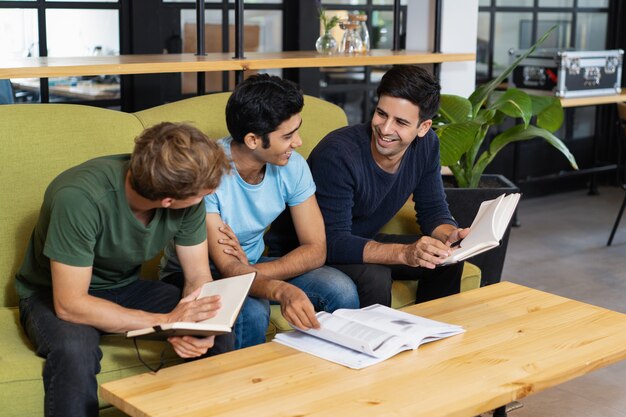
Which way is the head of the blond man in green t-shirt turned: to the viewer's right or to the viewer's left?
to the viewer's right

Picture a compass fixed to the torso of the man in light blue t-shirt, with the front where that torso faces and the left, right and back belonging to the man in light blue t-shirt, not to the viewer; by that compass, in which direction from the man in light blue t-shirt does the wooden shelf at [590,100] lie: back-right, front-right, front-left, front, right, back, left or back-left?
left

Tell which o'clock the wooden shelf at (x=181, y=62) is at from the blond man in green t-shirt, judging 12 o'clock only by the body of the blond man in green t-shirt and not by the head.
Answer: The wooden shelf is roughly at 8 o'clock from the blond man in green t-shirt.

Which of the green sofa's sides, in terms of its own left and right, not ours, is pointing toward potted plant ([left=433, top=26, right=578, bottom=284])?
left

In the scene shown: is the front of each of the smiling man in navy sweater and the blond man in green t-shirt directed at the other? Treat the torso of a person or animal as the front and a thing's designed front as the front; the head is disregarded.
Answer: no

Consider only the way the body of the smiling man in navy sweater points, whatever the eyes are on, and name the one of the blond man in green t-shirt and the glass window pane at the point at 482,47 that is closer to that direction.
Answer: the blond man in green t-shirt

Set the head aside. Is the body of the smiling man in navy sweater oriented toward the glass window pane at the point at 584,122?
no

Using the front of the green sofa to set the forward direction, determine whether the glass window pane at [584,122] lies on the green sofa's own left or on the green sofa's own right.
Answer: on the green sofa's own left

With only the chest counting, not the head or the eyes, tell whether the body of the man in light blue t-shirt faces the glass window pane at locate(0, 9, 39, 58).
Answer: no

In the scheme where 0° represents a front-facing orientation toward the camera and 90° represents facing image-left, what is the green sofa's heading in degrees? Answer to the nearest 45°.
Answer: approximately 315°

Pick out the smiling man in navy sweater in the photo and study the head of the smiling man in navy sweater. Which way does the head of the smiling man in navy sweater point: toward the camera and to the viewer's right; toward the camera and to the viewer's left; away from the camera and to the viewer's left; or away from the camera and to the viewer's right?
toward the camera and to the viewer's left

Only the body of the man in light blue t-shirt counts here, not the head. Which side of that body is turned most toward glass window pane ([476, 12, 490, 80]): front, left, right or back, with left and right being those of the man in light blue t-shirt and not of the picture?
left

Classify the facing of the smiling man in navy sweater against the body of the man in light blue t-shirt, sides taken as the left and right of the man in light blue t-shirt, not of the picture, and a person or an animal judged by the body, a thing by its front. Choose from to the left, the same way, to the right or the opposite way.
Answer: the same way

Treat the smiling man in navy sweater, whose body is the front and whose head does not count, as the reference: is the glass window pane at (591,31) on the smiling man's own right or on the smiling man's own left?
on the smiling man's own left

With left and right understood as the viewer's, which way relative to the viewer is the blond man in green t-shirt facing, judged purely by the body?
facing the viewer and to the right of the viewer

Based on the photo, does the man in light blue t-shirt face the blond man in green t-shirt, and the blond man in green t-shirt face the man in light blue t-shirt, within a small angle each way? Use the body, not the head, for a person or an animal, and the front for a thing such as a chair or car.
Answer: no
